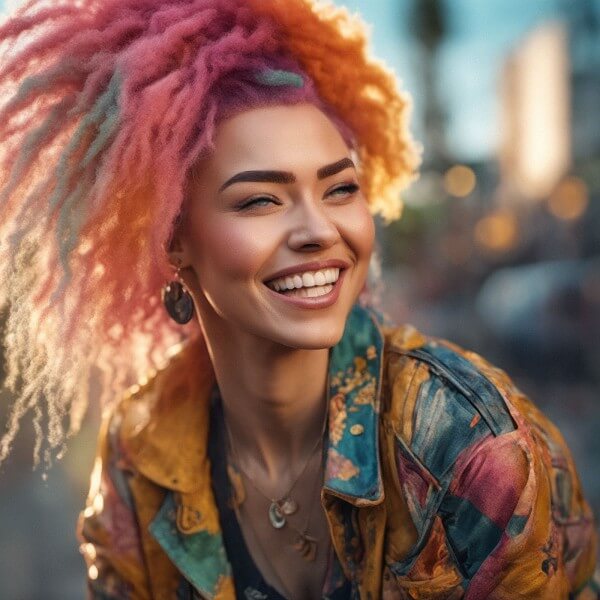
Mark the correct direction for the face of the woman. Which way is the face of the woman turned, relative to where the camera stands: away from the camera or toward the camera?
toward the camera

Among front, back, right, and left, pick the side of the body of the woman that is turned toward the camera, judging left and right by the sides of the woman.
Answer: front

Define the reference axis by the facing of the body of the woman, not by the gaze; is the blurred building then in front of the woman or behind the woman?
behind
